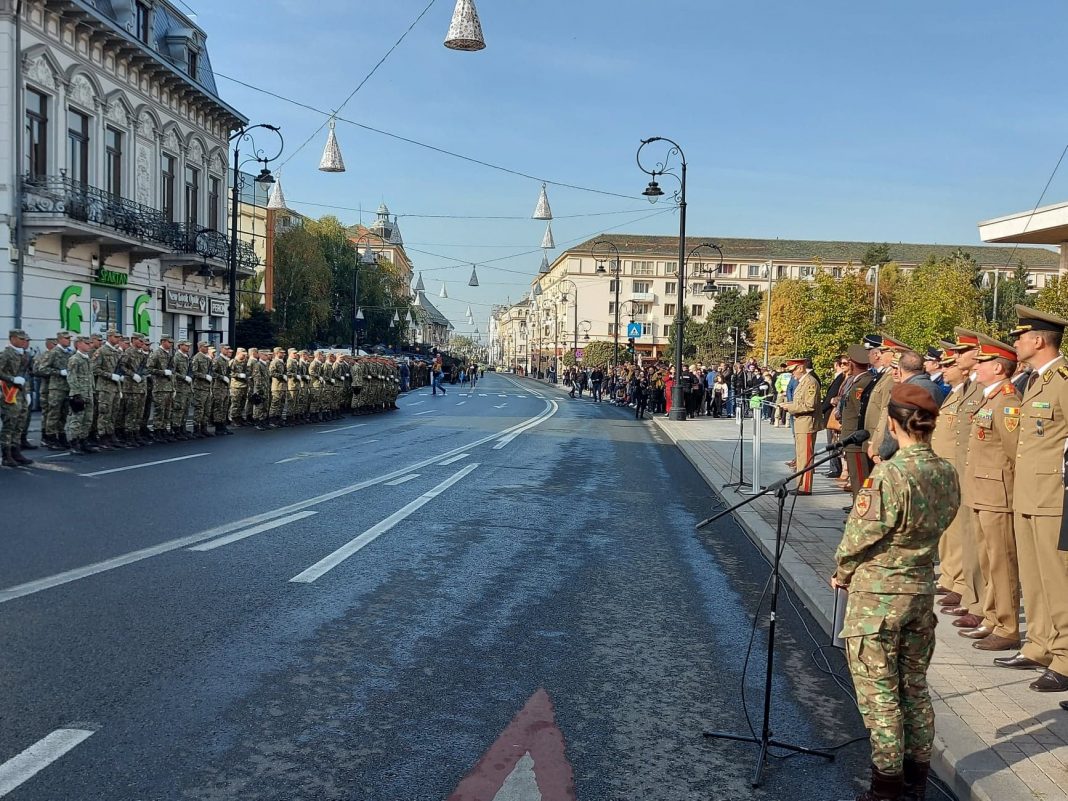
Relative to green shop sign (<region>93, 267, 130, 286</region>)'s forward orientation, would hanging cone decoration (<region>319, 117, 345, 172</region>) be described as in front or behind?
in front

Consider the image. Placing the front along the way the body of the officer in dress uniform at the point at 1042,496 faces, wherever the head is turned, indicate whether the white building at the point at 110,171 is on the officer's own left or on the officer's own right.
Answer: on the officer's own right

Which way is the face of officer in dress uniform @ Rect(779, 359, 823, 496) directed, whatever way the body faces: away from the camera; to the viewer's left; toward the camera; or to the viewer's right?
to the viewer's left

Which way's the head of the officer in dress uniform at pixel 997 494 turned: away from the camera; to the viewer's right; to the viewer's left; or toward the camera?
to the viewer's left

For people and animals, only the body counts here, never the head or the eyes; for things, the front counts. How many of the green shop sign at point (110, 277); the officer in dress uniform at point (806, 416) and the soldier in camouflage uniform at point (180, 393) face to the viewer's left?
1

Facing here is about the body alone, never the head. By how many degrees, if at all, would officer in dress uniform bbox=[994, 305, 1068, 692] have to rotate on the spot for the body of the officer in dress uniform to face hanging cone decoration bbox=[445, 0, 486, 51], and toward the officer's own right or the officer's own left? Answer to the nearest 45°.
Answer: approximately 90° to the officer's own right

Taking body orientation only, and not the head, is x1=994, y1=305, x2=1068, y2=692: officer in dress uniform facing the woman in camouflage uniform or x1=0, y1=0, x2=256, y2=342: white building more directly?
the woman in camouflage uniform

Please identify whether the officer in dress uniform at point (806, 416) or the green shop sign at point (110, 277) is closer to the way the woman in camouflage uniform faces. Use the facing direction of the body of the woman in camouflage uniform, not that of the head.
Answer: the green shop sign

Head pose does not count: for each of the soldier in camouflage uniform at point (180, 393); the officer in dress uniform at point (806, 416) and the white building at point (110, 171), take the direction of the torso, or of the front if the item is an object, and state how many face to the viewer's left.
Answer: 1

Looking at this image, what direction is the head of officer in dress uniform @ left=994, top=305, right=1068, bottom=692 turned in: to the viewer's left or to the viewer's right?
to the viewer's left

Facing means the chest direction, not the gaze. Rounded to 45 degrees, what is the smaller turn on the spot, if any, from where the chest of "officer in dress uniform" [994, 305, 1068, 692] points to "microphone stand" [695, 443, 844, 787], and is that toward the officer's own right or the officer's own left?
0° — they already face it

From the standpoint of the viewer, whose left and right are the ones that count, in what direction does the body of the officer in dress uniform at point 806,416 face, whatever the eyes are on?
facing to the left of the viewer

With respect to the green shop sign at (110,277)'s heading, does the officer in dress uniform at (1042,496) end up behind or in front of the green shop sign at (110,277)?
in front

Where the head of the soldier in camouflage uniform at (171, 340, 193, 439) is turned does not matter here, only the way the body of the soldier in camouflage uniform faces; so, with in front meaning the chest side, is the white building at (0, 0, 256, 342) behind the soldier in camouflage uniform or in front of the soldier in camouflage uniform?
behind

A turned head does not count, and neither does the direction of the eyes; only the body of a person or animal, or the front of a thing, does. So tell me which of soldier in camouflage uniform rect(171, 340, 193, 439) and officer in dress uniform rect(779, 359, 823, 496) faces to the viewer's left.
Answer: the officer in dress uniform
